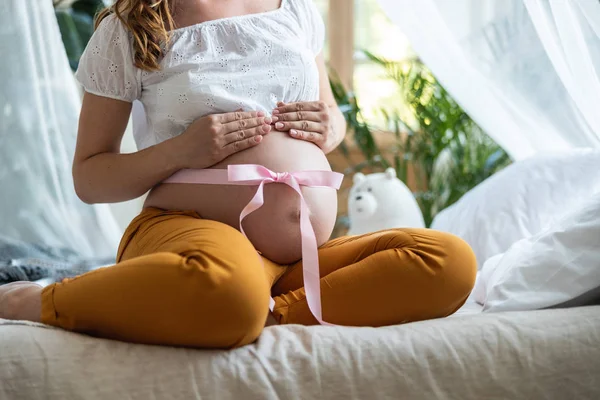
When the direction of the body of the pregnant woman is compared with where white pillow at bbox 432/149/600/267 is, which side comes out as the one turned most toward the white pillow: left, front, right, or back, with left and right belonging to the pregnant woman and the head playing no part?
left

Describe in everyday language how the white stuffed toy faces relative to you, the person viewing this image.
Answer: facing the viewer and to the left of the viewer

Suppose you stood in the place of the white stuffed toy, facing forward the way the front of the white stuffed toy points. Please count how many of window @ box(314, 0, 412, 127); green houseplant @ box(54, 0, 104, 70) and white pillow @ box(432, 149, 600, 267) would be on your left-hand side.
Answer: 1

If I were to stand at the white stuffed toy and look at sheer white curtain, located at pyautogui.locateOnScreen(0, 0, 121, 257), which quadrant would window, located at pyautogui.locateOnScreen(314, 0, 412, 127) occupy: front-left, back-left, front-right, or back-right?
front-right

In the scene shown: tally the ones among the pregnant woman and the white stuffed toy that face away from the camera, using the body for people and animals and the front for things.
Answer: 0

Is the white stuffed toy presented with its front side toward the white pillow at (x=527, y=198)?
no

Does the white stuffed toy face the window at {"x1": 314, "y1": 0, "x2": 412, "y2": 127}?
no

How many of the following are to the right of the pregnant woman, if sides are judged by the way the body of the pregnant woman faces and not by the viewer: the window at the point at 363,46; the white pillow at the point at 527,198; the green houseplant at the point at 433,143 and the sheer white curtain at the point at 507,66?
0

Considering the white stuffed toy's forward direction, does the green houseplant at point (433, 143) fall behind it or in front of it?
behind

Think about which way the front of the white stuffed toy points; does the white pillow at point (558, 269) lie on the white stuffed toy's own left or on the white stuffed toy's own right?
on the white stuffed toy's own left

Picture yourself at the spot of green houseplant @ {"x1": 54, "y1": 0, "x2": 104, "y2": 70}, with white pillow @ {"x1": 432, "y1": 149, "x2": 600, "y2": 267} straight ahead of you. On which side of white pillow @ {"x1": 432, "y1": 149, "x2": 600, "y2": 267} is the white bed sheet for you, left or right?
right

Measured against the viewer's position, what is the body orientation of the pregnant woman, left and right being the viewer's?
facing the viewer and to the right of the viewer

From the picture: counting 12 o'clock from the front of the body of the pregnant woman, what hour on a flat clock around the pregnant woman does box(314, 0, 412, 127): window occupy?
The window is roughly at 8 o'clock from the pregnant woman.
